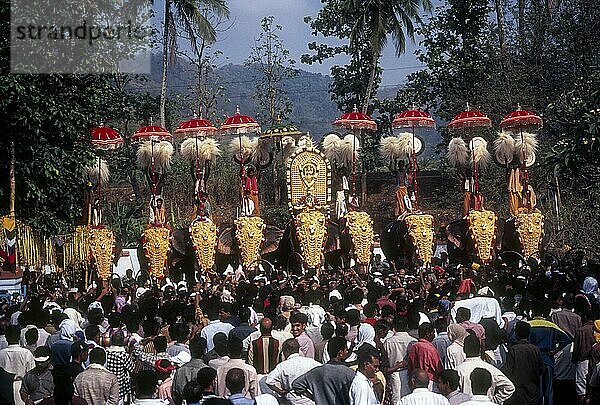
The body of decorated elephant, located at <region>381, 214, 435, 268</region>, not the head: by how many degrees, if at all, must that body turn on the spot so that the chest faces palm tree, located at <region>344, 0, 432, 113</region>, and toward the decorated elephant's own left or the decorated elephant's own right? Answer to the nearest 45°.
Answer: approximately 135° to the decorated elephant's own left

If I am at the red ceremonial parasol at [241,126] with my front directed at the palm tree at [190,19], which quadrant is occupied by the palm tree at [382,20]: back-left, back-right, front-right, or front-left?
front-right

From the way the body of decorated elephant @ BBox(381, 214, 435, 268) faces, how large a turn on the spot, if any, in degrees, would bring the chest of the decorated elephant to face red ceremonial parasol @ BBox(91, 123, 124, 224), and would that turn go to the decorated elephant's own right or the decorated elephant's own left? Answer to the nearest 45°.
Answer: approximately 135° to the decorated elephant's own right

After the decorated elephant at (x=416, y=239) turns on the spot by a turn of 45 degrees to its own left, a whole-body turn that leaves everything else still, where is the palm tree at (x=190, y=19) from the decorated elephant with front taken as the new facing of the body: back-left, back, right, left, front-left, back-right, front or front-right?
back-left

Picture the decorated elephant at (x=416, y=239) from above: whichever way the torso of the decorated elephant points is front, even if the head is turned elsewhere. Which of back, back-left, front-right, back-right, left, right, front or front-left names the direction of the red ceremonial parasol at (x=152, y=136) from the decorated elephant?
back-right

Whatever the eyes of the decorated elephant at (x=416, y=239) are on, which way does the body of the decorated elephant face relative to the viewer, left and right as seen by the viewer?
facing the viewer and to the right of the viewer
